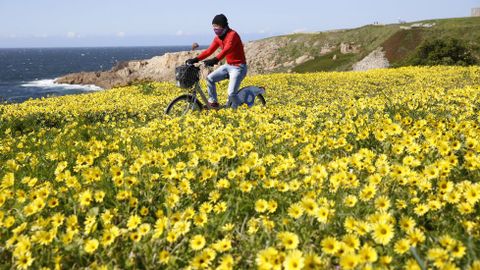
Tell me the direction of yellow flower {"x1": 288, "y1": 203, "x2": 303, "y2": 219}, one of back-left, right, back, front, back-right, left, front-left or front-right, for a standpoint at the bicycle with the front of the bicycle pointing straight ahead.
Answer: left

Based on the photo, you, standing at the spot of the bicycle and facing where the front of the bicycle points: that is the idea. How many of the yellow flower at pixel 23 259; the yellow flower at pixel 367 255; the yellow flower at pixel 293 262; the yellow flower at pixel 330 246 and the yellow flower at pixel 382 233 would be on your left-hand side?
5

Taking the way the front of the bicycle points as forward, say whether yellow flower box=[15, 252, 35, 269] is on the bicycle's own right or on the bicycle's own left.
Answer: on the bicycle's own left

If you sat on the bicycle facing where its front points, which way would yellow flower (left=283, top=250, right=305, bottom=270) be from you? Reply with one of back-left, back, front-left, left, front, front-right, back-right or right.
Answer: left

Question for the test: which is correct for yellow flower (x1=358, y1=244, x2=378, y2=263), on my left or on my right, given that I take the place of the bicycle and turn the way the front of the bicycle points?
on my left

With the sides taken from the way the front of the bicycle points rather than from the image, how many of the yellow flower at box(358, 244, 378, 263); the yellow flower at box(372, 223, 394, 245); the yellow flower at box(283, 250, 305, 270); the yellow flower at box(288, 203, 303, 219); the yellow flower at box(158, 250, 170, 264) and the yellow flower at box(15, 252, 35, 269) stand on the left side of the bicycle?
6

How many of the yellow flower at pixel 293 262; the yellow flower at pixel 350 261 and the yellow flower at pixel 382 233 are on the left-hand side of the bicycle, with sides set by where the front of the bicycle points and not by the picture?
3

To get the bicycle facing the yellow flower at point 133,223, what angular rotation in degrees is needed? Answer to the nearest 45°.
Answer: approximately 90° to its left

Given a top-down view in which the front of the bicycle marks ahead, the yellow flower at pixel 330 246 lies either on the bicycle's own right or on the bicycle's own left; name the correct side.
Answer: on the bicycle's own left

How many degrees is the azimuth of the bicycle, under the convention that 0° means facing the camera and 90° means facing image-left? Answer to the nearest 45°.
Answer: approximately 90°

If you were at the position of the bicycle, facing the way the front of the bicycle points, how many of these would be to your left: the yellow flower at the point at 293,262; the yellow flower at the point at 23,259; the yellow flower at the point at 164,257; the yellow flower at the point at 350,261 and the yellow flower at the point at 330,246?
5

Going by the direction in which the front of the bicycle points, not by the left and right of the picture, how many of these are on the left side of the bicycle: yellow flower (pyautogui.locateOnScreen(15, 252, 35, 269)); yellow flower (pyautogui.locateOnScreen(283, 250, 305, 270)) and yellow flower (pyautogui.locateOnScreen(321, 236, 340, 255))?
3

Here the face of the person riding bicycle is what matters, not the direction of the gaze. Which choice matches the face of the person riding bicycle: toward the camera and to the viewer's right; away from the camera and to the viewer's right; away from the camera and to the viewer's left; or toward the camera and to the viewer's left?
toward the camera and to the viewer's left

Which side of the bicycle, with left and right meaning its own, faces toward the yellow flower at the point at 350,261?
left
